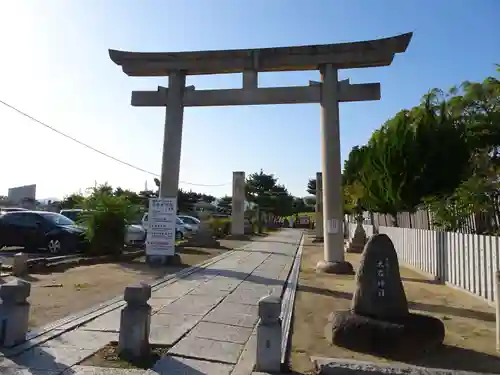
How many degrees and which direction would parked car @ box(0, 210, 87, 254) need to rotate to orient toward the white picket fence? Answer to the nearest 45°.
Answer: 0° — it already faces it

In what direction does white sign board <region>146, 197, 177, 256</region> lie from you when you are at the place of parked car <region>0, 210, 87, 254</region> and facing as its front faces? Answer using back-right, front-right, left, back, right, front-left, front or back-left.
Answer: front

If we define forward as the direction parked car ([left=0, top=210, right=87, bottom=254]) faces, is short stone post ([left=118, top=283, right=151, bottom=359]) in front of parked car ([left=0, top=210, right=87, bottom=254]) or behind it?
in front

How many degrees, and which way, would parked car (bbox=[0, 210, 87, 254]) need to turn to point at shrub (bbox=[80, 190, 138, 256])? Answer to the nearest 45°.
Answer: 0° — it already faces it

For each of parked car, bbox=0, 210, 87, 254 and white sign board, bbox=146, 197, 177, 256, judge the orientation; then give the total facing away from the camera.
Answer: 0

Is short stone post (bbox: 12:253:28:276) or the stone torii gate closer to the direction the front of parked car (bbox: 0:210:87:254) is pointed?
the stone torii gate

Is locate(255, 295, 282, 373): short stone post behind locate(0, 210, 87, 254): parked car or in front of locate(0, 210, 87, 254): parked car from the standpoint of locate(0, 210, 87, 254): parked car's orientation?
in front

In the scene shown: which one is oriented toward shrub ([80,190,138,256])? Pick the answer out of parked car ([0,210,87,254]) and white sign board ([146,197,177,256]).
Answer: the parked car

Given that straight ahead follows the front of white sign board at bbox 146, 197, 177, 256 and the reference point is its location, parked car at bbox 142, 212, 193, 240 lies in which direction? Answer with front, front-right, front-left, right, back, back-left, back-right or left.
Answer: back

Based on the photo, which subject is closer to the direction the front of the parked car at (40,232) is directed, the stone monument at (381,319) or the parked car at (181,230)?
the stone monument

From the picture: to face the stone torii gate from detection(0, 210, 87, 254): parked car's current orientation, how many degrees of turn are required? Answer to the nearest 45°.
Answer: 0° — it already faces it

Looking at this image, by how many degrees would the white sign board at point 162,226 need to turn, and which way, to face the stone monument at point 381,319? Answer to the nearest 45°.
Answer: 0° — it already faces it

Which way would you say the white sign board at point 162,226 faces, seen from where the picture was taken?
facing the viewer
